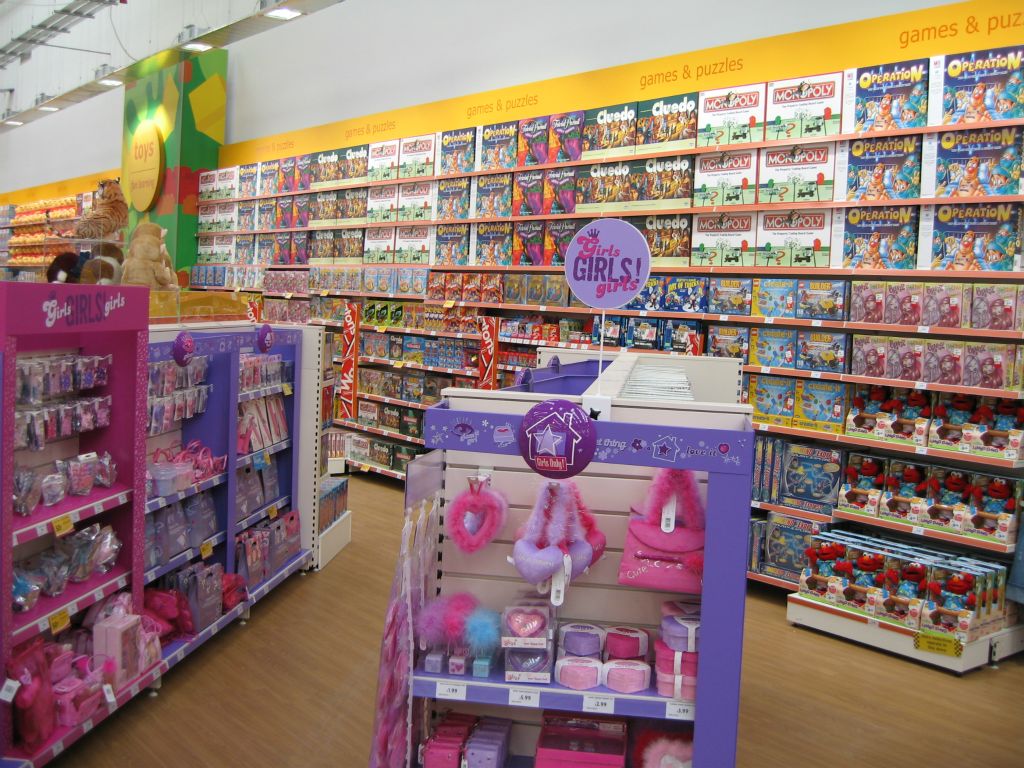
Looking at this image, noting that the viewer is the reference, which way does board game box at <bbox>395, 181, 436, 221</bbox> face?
facing the viewer

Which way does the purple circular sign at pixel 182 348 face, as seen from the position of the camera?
facing the viewer and to the right of the viewer

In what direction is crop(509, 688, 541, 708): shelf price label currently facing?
toward the camera

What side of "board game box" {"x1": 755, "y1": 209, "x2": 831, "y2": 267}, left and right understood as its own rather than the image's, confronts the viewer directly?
front

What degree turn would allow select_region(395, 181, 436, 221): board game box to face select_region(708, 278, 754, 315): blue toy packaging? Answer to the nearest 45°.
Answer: approximately 45° to its left

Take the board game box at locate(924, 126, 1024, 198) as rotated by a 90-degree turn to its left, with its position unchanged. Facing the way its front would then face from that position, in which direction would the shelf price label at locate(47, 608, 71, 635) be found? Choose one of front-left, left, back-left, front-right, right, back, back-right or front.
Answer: back-right

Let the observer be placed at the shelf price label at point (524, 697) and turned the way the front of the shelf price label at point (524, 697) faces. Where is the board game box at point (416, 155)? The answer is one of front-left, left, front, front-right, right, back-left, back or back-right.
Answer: back

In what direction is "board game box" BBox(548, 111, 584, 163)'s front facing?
toward the camera

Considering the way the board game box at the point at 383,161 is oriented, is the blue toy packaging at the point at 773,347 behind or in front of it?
in front

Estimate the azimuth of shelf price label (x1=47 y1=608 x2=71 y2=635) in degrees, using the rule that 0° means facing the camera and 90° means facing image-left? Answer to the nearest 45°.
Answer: approximately 315°

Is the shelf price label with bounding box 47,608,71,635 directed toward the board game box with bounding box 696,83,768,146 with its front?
no

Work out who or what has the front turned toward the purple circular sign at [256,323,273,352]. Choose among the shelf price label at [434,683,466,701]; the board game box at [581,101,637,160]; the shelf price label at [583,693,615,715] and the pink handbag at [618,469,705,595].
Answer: the board game box
